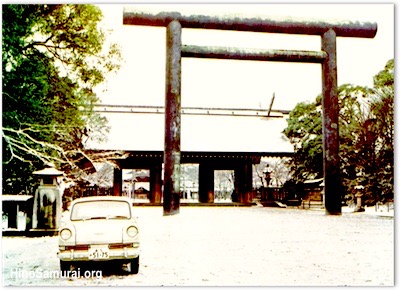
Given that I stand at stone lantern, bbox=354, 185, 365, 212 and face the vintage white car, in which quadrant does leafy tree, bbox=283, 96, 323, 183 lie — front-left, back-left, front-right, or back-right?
back-right

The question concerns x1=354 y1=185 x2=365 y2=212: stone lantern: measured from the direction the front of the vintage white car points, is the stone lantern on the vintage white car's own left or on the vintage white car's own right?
on the vintage white car's own left

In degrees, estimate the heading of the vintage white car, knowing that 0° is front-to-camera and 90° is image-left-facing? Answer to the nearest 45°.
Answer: approximately 0°

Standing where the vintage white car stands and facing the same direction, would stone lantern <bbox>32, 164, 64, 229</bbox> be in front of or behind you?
behind

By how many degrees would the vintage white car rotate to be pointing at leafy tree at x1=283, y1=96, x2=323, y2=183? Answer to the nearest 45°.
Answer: approximately 135° to its left

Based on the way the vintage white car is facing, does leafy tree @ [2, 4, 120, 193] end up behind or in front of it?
behind
